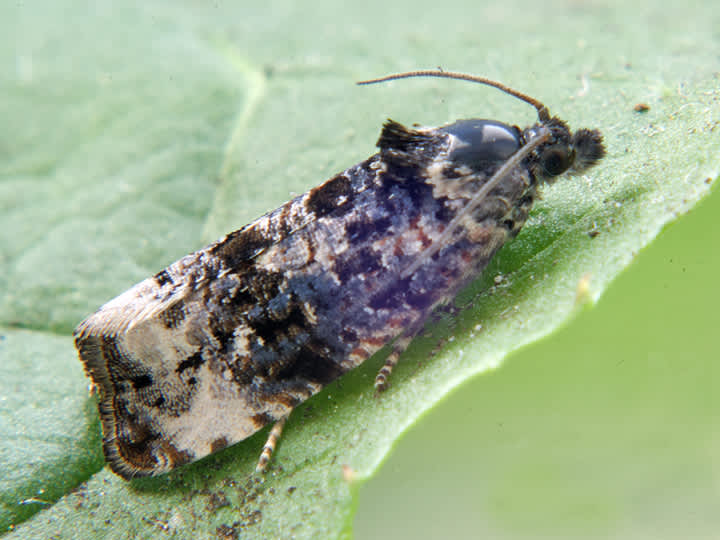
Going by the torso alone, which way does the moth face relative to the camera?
to the viewer's right
